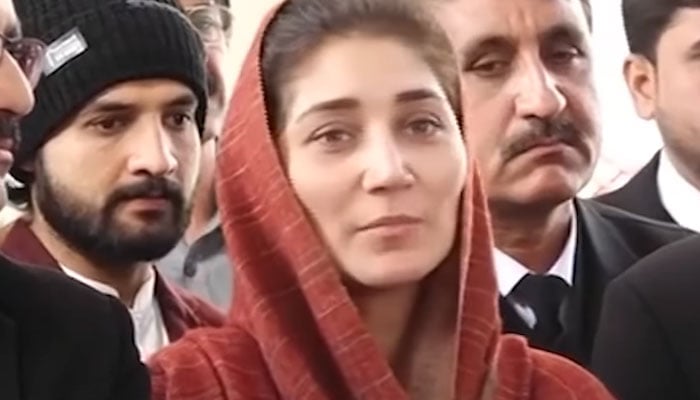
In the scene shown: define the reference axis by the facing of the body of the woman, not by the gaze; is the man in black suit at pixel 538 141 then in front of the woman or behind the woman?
behind

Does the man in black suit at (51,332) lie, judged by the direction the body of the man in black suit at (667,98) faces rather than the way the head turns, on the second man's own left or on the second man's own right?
on the second man's own right

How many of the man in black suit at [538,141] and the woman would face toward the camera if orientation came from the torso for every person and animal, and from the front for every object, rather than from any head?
2

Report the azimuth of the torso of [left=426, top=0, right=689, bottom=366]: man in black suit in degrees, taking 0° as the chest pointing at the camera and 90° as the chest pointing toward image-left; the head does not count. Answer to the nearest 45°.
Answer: approximately 0°

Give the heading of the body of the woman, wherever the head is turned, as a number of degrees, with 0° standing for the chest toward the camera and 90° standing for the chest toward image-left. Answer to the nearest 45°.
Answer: approximately 0°

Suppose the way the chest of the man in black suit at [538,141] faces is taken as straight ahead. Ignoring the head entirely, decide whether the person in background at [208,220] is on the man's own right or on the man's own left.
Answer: on the man's own right
